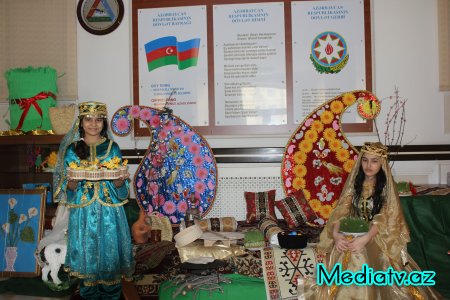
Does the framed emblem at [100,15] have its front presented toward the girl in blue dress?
yes

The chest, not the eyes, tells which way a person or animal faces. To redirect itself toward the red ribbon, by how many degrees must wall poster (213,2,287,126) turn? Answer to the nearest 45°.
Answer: approximately 90° to its right

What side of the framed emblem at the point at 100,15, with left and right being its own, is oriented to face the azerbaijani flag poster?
left

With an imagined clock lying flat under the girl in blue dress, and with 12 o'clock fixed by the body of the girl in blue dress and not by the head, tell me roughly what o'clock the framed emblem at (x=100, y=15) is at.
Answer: The framed emblem is roughly at 6 o'clock from the girl in blue dress.
